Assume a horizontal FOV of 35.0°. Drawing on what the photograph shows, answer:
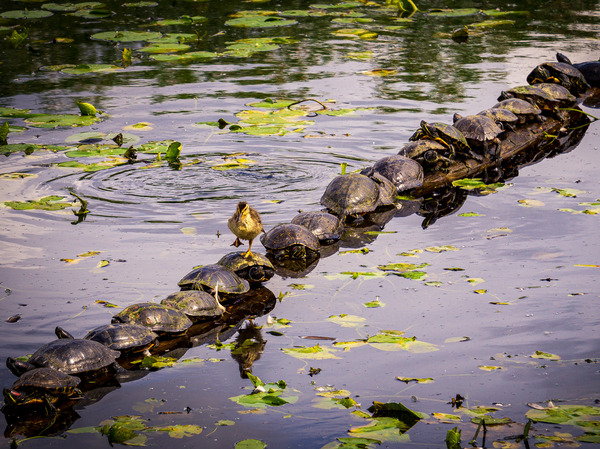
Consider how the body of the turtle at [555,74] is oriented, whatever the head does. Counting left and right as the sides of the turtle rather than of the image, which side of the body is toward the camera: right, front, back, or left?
left

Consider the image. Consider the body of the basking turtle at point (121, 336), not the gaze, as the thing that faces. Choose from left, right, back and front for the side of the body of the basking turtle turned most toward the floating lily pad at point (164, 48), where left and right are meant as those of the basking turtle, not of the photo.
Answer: right

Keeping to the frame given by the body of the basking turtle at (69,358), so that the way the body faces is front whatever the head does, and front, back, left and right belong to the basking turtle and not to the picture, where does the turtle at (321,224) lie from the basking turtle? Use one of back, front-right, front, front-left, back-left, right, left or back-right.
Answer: back-right

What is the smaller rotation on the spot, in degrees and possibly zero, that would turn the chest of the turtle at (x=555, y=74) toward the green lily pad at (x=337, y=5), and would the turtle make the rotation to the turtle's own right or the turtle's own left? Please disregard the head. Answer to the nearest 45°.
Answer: approximately 45° to the turtle's own right

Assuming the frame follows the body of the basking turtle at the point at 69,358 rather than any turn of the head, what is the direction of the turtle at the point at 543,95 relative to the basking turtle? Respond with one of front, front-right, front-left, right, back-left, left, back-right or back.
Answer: back-right

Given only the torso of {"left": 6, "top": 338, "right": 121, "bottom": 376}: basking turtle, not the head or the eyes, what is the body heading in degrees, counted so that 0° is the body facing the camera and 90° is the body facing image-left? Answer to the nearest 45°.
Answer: approximately 90°

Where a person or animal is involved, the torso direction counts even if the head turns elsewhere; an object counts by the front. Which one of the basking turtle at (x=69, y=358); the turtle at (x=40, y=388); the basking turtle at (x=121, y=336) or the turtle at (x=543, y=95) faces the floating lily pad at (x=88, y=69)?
the turtle at (x=543, y=95)

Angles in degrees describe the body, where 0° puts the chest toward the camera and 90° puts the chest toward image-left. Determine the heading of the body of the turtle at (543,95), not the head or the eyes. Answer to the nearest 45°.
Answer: approximately 90°

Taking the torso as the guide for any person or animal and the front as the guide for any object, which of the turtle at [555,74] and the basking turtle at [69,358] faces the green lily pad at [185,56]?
the turtle

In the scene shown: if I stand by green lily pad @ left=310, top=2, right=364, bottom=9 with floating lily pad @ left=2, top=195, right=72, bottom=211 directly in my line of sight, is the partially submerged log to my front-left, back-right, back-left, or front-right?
front-left

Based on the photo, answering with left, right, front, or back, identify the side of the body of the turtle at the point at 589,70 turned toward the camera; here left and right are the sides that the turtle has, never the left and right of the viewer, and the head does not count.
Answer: left

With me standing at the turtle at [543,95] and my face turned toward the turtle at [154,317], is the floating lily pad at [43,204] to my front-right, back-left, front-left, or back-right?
front-right

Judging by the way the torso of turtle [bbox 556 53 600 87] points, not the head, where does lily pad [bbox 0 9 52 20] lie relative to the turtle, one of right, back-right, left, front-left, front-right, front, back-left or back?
front

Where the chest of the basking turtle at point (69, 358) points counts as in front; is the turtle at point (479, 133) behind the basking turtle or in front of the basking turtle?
behind

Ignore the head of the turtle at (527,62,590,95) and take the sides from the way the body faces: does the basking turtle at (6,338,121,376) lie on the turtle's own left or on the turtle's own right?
on the turtle's own left

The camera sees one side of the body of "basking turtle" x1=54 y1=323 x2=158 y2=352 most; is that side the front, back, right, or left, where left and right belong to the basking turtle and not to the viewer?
left

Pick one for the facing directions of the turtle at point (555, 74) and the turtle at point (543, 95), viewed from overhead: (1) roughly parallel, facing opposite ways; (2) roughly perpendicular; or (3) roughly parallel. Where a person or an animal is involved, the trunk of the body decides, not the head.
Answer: roughly parallel

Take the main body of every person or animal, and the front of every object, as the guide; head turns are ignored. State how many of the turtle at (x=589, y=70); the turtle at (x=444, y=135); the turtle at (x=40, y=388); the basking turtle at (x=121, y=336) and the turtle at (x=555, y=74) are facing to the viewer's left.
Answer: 5

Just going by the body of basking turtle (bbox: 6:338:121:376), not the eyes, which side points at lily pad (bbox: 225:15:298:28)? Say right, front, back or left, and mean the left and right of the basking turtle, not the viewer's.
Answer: right

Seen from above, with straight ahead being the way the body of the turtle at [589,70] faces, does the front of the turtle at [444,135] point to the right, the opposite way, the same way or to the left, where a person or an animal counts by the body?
the same way
